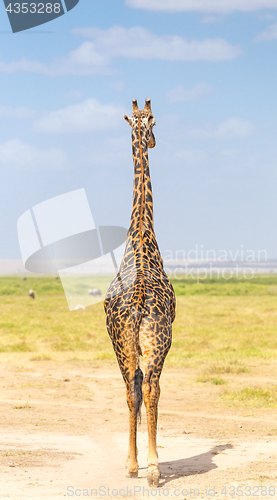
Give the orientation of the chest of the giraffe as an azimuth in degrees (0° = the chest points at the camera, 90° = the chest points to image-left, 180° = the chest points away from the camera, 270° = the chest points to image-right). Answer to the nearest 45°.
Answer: approximately 180°
